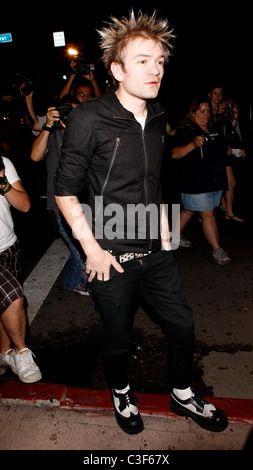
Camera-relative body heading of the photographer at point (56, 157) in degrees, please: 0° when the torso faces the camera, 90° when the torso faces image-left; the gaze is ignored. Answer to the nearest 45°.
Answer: approximately 0°

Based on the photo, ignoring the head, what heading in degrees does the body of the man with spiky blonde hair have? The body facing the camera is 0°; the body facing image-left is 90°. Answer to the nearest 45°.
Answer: approximately 315°

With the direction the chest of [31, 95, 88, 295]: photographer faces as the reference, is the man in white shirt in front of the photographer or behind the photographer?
in front

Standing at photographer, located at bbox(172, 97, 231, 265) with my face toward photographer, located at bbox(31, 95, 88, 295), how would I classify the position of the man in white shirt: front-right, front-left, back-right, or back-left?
front-left

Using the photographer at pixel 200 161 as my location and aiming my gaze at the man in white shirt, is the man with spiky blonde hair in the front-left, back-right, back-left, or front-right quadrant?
front-left

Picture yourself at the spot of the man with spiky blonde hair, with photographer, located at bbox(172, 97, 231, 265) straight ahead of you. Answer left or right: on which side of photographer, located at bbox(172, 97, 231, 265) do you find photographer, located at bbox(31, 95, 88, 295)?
left

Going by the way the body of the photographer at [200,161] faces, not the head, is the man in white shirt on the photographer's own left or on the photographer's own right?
on the photographer's own right

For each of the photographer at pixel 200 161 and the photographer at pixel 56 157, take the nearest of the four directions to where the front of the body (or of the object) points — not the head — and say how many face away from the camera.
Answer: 0

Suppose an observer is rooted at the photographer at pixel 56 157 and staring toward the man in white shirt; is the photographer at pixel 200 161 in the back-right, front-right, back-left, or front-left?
back-left

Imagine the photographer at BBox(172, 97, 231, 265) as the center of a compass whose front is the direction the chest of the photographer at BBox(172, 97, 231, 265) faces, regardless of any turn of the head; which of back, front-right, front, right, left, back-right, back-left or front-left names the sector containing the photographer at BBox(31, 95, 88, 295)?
right

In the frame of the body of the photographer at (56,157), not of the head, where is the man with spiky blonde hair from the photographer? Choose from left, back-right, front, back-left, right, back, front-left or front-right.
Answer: front
